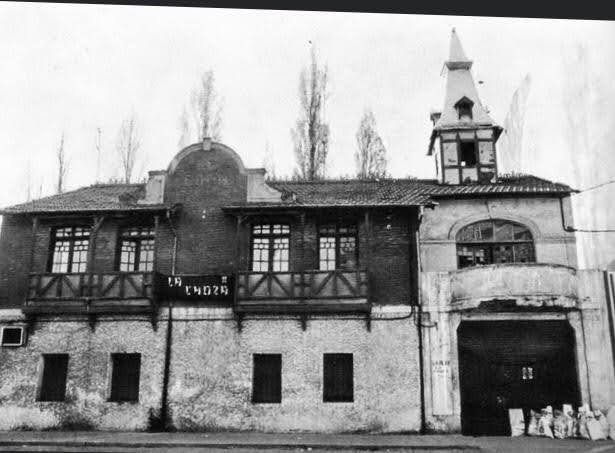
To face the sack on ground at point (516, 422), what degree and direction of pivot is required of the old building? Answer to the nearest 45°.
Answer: approximately 90° to its left

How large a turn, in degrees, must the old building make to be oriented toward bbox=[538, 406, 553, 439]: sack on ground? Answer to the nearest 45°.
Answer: approximately 90° to its left

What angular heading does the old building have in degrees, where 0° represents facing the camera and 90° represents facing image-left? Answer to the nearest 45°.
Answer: approximately 0°

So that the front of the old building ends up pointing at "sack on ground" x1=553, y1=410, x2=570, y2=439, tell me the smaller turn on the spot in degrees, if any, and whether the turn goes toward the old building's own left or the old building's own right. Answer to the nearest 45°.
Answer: approximately 90° to the old building's own left

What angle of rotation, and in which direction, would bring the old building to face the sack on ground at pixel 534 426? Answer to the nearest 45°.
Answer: approximately 90° to its left
